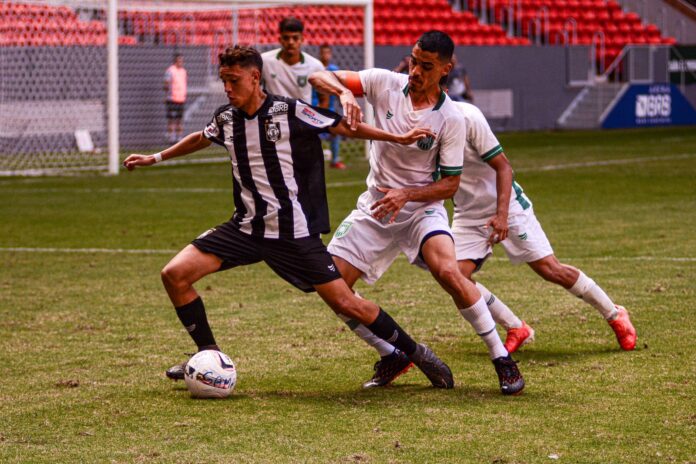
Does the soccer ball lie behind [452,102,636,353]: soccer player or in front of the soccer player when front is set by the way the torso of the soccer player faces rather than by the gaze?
in front

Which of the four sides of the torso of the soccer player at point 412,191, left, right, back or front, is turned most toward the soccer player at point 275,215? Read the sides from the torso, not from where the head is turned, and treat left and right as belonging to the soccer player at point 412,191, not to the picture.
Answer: front

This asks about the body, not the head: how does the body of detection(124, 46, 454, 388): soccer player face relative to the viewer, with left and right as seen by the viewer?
facing the viewer and to the left of the viewer

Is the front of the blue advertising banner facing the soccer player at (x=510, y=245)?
yes

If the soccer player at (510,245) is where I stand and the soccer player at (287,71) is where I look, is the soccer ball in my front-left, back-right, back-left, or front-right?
back-left

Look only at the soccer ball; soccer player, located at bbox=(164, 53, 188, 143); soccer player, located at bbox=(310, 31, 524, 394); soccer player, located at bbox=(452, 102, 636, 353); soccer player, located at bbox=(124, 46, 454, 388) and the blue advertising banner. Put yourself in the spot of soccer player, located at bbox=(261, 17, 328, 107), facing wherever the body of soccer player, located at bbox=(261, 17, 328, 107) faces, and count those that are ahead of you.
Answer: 4

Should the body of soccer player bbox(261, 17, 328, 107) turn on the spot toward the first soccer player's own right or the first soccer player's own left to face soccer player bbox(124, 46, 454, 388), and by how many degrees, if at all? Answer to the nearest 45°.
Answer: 0° — they already face them

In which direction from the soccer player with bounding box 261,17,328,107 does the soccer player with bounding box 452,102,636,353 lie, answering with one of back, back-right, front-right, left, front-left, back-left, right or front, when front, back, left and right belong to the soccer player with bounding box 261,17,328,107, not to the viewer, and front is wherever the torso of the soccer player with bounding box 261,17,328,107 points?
front

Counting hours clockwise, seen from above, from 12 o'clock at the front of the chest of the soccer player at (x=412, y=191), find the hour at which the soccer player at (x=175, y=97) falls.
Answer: the soccer player at (x=175, y=97) is roughly at 4 o'clock from the soccer player at (x=412, y=191).

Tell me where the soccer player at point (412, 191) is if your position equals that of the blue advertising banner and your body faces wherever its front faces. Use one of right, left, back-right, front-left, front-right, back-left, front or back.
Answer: front

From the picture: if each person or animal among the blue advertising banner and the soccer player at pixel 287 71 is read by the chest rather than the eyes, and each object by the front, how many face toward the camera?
2

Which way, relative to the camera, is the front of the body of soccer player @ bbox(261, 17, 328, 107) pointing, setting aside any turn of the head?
toward the camera

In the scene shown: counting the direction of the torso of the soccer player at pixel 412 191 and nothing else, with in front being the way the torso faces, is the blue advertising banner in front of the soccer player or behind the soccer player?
behind

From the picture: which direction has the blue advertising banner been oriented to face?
toward the camera
